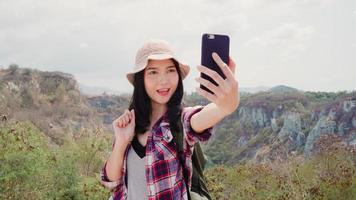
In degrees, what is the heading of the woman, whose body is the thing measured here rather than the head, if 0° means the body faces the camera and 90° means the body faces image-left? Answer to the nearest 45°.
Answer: approximately 45°
